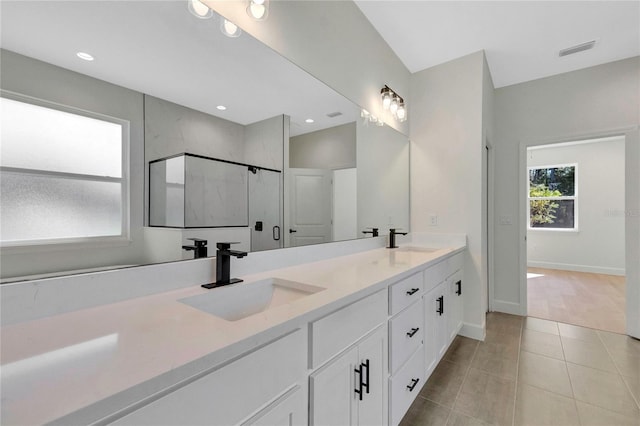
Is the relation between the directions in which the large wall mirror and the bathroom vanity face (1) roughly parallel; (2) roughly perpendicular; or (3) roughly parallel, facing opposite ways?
roughly parallel

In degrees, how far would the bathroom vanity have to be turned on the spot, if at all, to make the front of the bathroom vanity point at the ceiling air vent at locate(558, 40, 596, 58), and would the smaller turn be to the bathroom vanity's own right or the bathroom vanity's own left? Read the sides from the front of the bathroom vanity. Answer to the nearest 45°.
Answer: approximately 45° to the bathroom vanity's own left

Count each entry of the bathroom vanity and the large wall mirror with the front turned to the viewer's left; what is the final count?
0

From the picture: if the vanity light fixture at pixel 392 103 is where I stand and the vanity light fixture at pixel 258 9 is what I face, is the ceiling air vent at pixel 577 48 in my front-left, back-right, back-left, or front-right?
back-left

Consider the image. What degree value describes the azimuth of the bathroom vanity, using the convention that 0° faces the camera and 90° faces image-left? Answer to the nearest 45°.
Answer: approximately 315°

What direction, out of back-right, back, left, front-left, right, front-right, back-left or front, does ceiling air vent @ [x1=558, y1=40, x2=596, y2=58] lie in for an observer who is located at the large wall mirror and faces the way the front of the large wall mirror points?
front-left

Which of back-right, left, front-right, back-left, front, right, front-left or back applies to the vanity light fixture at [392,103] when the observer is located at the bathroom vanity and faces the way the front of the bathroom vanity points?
left

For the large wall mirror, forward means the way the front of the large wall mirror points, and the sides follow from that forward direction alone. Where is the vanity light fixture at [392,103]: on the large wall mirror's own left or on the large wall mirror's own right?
on the large wall mirror's own left

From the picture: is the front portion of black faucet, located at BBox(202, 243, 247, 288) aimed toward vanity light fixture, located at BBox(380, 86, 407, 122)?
no

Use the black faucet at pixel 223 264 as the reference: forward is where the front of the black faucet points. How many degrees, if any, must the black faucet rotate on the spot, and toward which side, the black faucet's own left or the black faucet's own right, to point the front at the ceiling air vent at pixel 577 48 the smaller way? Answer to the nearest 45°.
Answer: approximately 45° to the black faucet's own left

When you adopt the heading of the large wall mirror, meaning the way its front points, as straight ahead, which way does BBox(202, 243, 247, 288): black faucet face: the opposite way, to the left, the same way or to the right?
the same way

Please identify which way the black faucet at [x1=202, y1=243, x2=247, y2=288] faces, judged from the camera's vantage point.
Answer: facing the viewer and to the right of the viewer

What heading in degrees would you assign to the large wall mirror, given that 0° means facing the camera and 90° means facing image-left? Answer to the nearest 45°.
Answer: approximately 315°
